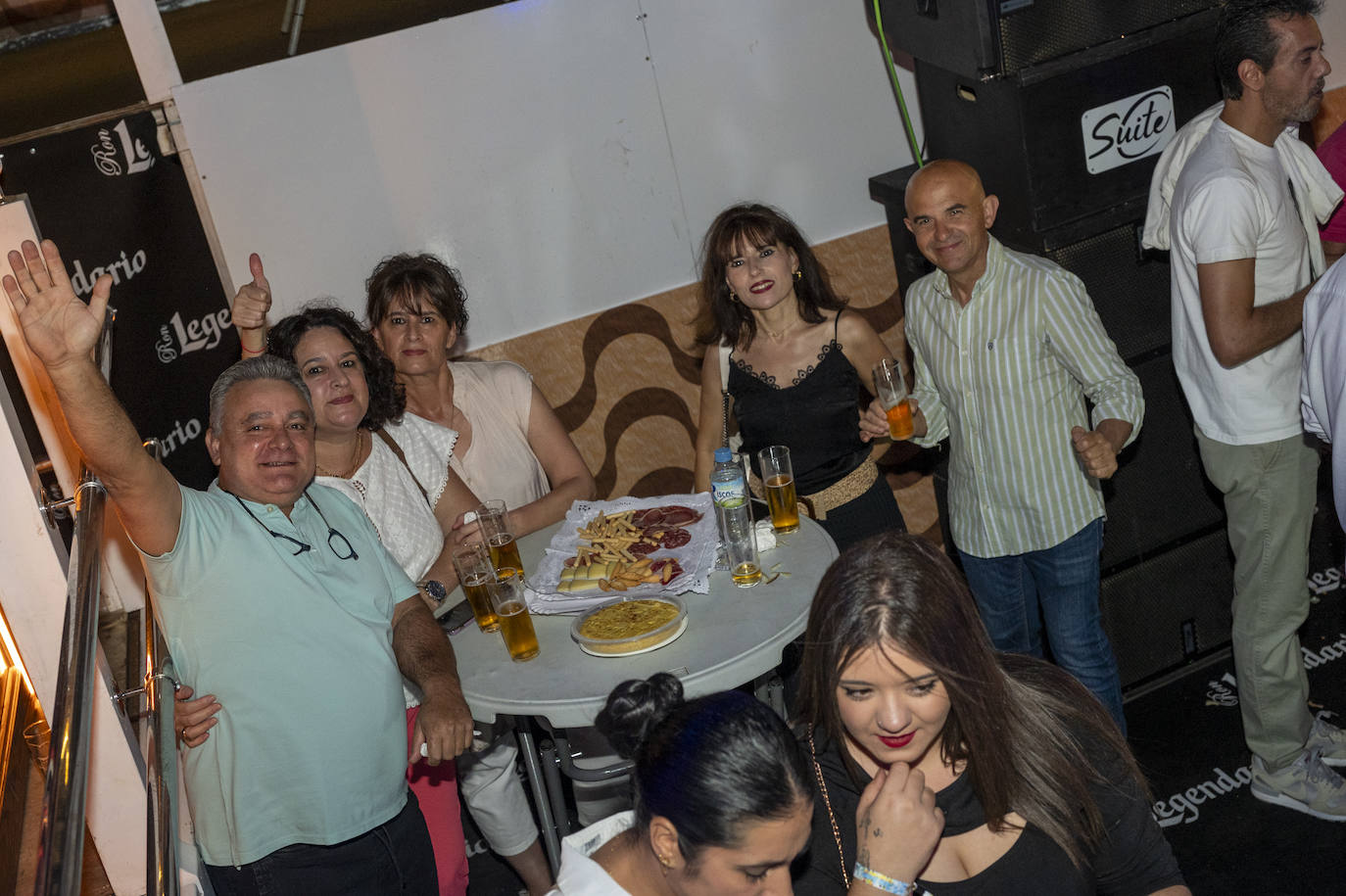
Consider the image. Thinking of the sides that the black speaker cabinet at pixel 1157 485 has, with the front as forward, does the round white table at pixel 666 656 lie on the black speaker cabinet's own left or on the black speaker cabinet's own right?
on the black speaker cabinet's own right

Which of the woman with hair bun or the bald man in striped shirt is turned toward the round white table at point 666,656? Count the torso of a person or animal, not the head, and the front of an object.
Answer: the bald man in striped shirt

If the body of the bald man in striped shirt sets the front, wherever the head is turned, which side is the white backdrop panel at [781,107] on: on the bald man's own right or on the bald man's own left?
on the bald man's own right

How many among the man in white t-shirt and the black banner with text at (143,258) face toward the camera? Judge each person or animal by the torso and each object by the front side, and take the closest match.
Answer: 1

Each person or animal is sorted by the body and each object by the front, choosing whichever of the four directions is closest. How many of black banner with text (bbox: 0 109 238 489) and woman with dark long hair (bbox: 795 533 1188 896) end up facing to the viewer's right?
0

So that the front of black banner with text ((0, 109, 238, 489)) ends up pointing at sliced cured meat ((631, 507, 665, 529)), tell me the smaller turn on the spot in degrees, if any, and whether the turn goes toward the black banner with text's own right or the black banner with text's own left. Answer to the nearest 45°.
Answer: approximately 45° to the black banner with text's own left

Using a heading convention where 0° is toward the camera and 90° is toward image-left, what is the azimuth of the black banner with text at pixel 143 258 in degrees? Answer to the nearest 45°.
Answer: approximately 0°

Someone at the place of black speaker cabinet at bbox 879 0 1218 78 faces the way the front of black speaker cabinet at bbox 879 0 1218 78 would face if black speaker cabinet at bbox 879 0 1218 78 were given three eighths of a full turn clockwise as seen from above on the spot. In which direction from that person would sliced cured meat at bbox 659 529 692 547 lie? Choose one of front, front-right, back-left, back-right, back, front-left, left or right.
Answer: front-left

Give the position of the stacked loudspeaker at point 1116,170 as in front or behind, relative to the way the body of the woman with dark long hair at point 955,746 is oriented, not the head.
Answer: behind

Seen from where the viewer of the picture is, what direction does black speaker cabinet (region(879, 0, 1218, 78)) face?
facing the viewer and to the right of the viewer

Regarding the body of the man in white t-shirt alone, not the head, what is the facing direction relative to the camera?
to the viewer's right

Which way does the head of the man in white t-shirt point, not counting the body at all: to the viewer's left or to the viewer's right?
to the viewer's right
